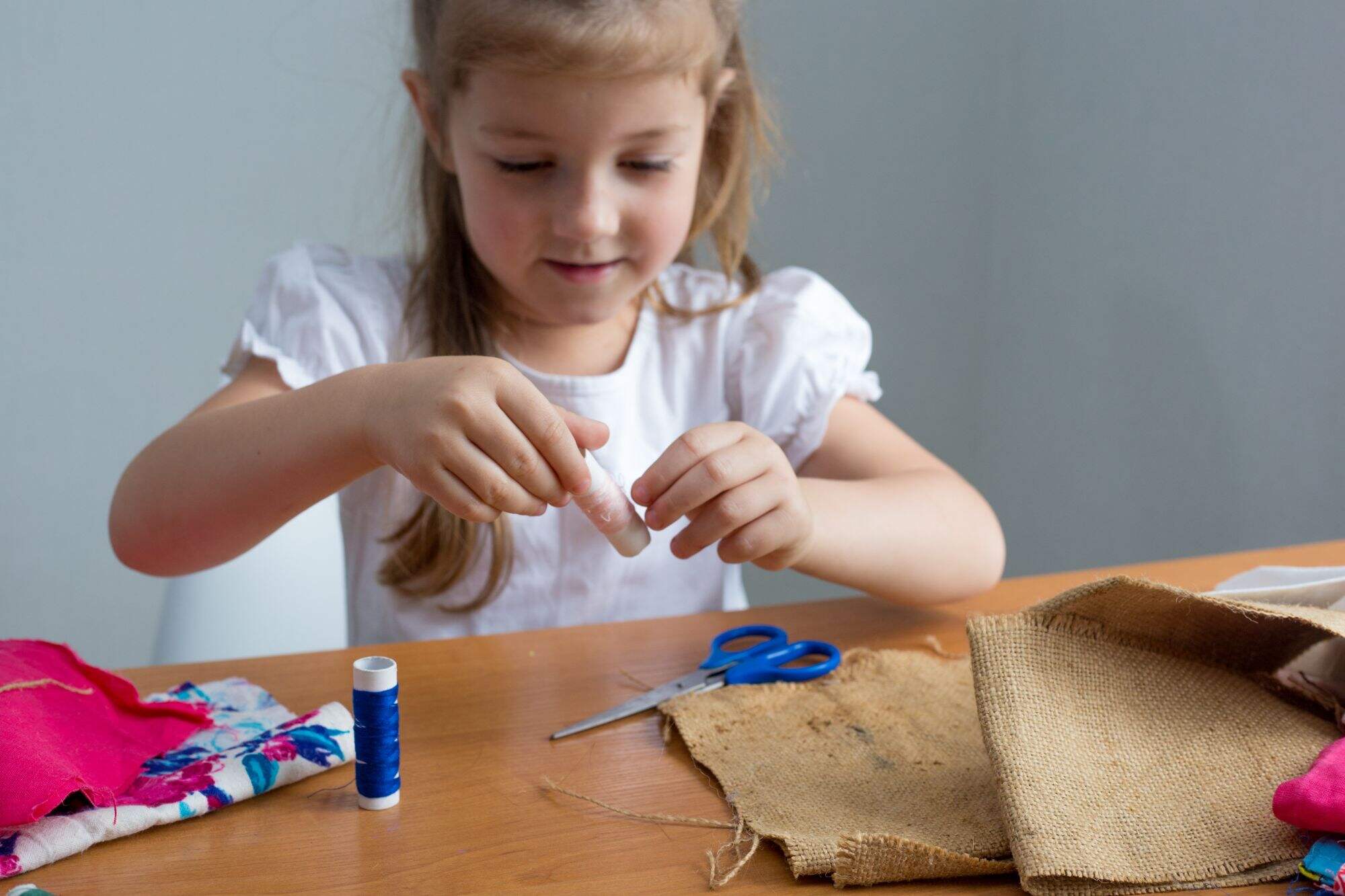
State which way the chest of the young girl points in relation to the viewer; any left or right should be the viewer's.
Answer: facing the viewer
